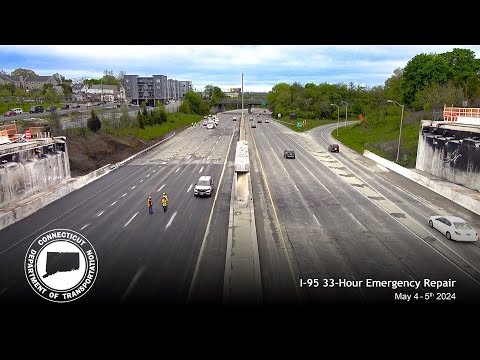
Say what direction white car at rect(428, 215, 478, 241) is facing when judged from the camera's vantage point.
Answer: facing away from the viewer and to the left of the viewer

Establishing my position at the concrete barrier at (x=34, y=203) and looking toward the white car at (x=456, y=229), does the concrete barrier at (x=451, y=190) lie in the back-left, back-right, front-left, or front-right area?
front-left

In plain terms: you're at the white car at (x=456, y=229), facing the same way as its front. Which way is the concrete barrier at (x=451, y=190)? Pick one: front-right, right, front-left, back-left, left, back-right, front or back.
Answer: front-right

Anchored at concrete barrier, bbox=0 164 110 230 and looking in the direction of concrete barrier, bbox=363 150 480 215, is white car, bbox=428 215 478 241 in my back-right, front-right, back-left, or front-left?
front-right

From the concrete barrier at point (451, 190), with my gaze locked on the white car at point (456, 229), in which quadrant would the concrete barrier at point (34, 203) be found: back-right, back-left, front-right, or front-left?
front-right

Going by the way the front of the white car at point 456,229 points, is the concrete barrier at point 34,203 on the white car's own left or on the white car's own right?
on the white car's own left
